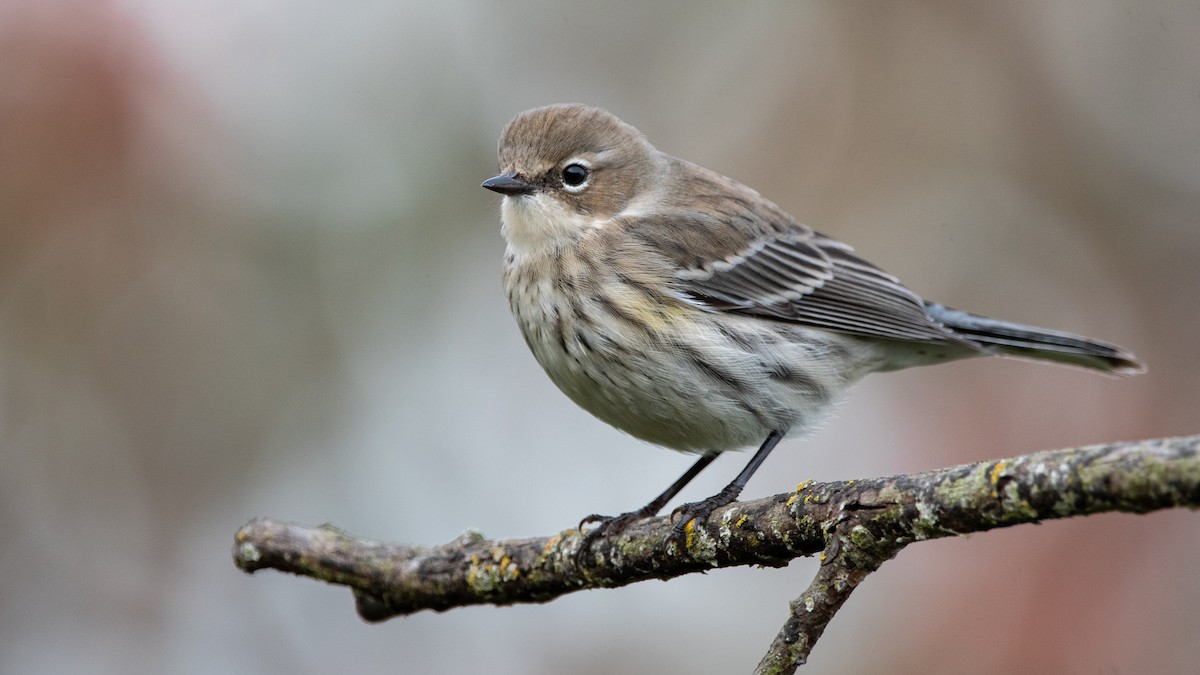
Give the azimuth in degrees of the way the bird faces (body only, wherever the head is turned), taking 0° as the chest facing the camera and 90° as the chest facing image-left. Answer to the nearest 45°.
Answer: approximately 90°
